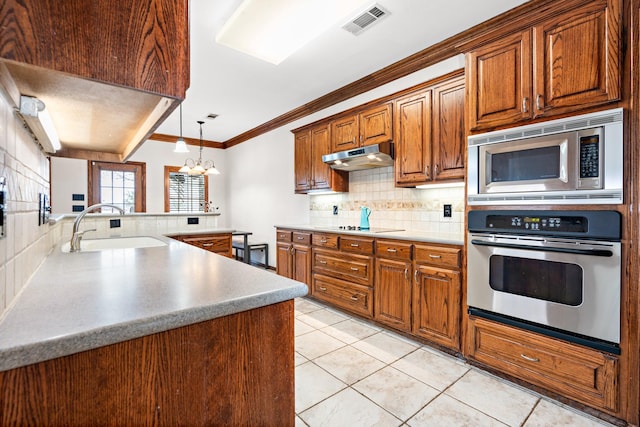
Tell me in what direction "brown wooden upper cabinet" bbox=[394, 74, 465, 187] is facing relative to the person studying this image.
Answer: facing the viewer and to the left of the viewer

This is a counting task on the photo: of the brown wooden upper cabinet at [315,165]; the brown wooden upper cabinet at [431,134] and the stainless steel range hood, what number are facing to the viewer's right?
0

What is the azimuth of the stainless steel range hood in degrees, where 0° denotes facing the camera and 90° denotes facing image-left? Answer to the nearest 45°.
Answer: approximately 45°

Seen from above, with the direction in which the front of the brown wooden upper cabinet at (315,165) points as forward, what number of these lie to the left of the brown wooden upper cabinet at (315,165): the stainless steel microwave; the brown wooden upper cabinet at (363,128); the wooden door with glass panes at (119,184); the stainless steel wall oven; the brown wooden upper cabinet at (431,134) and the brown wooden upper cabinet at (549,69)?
5

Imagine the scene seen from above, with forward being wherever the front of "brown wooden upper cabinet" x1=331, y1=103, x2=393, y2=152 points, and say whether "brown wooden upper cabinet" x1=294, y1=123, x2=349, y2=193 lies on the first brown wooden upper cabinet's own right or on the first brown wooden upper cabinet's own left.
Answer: on the first brown wooden upper cabinet's own right

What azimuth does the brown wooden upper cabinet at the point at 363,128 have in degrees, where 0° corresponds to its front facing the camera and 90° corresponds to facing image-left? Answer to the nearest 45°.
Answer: approximately 45°

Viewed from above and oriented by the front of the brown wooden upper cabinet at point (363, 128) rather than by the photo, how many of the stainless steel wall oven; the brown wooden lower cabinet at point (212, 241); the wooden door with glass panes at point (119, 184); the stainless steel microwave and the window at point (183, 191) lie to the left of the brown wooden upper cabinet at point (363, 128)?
2

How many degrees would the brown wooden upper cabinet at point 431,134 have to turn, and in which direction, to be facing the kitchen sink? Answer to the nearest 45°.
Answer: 0° — it already faces it

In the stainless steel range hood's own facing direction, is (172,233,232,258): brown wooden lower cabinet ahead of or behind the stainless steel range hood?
ahead

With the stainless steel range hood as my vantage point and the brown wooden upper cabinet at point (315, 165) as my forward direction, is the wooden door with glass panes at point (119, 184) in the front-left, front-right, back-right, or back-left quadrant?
front-left

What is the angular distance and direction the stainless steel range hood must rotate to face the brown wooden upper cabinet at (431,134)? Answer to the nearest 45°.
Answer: approximately 90° to its left

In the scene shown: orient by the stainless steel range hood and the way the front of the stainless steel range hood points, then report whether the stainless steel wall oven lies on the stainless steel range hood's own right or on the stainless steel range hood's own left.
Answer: on the stainless steel range hood's own left

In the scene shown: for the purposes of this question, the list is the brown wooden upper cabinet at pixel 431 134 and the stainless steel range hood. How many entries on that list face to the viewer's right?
0

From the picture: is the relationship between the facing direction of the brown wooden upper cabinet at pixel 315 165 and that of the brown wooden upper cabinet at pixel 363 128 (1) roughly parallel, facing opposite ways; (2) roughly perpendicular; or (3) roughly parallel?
roughly parallel

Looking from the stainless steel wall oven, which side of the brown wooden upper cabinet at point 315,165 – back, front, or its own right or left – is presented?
left

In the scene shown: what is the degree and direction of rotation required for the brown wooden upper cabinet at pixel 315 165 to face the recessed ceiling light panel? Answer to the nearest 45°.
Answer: approximately 45° to its left

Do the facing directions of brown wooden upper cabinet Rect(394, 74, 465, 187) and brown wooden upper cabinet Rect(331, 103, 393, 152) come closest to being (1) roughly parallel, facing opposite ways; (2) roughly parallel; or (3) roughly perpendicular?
roughly parallel
